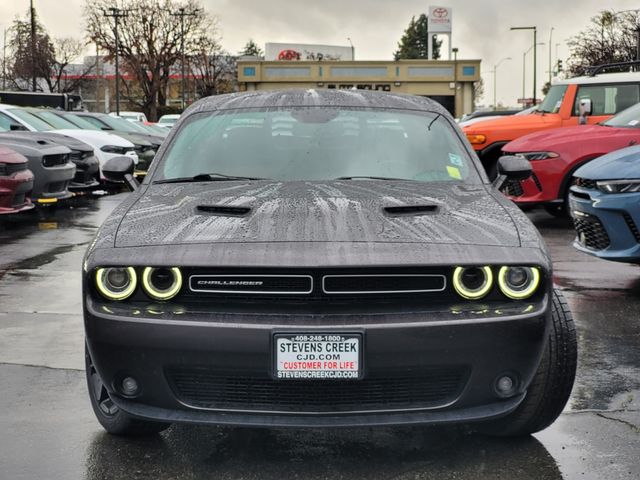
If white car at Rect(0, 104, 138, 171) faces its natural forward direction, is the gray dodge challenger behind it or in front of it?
in front

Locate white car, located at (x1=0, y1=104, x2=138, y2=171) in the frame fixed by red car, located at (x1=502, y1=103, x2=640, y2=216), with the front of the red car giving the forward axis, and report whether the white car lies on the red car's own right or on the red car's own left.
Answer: on the red car's own right

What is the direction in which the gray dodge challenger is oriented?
toward the camera

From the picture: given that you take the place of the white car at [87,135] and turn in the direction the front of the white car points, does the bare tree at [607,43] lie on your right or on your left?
on your left

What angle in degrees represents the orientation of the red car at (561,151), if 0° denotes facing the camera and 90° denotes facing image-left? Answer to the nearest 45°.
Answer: approximately 45°

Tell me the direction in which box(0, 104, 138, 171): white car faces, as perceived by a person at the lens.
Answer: facing the viewer and to the right of the viewer

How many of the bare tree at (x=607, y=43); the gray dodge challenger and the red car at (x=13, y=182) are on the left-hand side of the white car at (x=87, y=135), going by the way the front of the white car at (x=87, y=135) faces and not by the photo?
1

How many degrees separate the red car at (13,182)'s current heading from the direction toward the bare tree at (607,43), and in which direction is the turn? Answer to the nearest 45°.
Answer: approximately 90° to its left

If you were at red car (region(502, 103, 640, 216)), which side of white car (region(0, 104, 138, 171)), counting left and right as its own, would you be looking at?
front
